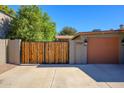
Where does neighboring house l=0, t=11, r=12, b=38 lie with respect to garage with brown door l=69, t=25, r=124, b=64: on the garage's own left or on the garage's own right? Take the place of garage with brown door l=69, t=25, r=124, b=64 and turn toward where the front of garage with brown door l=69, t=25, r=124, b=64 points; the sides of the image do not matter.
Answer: on the garage's own right

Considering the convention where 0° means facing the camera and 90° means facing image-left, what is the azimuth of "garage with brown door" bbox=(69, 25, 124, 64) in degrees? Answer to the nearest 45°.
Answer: approximately 0°

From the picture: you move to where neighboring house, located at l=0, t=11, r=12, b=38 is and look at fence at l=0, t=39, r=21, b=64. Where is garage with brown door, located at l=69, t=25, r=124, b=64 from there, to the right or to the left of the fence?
left

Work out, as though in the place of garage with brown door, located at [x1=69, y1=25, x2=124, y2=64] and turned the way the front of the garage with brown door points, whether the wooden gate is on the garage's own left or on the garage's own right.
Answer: on the garage's own right

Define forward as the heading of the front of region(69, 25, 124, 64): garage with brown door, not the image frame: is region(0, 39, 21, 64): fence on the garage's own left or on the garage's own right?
on the garage's own right
